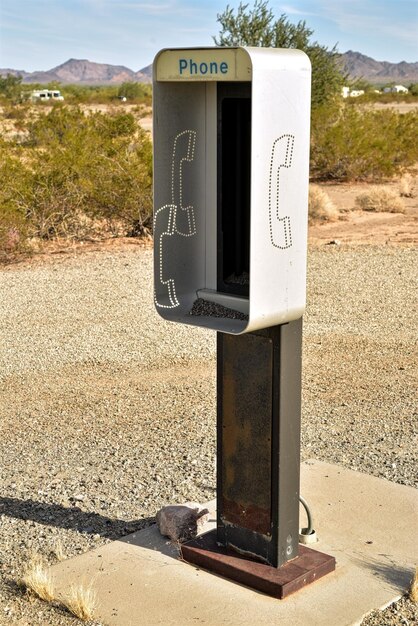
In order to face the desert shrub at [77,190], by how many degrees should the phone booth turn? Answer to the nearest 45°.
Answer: approximately 135° to its right

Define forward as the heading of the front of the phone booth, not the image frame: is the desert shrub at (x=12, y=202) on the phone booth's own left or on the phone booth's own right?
on the phone booth's own right

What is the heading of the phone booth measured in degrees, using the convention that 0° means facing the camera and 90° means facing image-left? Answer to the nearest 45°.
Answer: approximately 45°

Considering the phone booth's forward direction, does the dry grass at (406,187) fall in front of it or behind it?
behind

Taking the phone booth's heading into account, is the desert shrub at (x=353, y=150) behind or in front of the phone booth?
behind

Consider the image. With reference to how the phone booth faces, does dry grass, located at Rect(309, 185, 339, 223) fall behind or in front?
behind

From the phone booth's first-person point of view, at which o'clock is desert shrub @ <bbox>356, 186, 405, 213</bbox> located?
The desert shrub is roughly at 5 o'clock from the phone booth.
